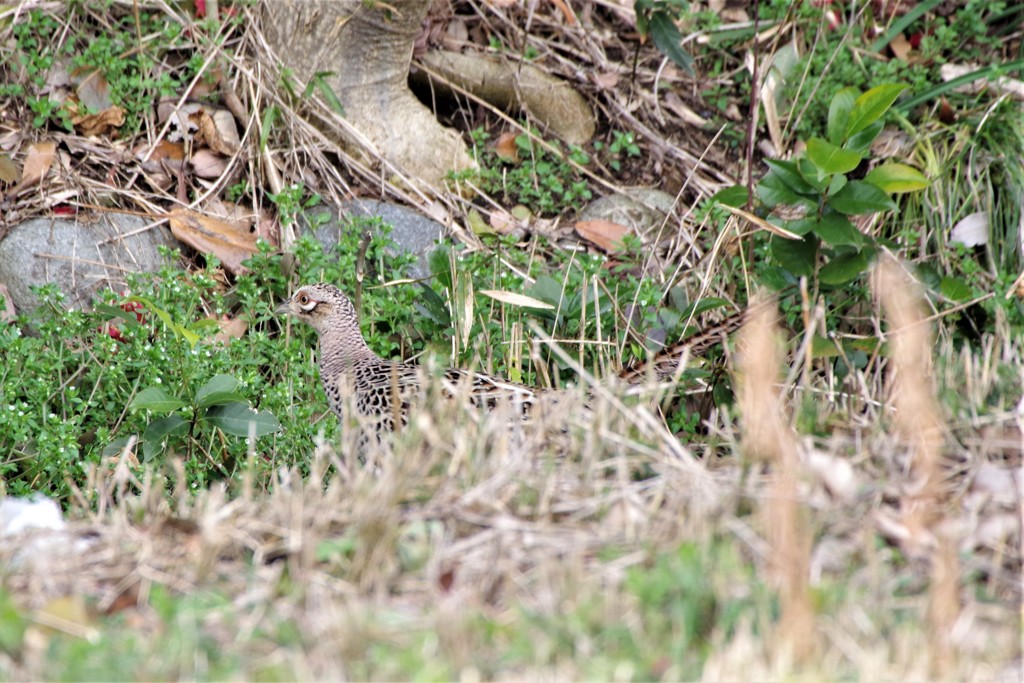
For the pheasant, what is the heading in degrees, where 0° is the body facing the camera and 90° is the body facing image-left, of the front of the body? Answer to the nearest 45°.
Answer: approximately 90°

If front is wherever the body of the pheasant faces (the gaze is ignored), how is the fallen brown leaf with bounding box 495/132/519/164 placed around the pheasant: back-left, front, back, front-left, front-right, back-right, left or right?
right

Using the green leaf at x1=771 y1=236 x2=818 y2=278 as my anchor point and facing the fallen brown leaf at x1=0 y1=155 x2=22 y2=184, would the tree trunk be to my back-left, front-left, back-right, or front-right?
front-right

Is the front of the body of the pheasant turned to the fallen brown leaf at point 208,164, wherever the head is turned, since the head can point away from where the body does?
no

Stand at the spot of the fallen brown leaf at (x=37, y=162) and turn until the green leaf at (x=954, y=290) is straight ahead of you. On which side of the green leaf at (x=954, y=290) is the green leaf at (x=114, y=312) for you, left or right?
right

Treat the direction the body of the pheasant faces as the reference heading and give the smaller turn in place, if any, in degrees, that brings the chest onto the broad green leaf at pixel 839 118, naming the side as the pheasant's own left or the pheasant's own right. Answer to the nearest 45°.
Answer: approximately 180°

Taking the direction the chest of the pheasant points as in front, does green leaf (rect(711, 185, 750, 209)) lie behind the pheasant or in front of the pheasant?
behind

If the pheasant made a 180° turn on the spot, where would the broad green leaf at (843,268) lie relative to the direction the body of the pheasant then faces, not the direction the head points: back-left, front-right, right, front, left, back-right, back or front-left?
front

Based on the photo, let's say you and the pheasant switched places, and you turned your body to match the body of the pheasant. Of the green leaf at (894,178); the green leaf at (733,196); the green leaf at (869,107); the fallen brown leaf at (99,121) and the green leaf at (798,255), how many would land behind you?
4

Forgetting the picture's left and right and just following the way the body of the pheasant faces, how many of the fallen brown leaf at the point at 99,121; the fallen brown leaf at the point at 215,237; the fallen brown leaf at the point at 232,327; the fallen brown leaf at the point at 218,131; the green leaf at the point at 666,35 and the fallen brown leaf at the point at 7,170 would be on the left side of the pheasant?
0

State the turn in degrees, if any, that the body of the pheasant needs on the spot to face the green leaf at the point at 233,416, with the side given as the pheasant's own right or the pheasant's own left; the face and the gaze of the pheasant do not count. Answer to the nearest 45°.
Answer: approximately 45° to the pheasant's own left

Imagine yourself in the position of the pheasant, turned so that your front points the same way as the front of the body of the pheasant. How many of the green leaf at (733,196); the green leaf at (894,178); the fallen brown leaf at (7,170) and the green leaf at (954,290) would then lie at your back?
3

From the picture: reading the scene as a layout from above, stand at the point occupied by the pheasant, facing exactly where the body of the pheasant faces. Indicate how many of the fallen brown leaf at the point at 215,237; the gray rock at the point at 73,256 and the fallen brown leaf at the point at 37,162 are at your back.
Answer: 0

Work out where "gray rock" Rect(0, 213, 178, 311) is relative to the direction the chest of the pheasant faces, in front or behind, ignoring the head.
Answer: in front

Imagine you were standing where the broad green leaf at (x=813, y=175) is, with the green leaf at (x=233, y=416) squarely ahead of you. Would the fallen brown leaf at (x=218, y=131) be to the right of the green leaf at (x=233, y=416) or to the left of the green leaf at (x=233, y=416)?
right

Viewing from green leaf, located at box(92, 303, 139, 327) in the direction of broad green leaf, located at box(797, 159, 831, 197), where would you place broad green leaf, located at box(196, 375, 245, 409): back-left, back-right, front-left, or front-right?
front-right

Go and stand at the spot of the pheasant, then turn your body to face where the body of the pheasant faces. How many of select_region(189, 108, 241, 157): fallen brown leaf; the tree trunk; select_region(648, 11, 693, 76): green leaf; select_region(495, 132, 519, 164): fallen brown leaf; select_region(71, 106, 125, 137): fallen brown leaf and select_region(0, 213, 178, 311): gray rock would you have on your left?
0

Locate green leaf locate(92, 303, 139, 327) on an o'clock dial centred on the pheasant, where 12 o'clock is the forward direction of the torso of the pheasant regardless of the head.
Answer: The green leaf is roughly at 12 o'clock from the pheasant.

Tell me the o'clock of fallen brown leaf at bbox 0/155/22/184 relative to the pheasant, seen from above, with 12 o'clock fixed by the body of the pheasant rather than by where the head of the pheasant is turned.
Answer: The fallen brown leaf is roughly at 1 o'clock from the pheasant.

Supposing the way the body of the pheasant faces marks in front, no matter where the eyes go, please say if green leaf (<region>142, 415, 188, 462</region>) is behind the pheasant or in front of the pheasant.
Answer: in front

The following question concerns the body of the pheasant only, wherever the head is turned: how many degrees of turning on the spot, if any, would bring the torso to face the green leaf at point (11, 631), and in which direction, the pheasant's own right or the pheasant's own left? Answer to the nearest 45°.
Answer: approximately 90° to the pheasant's own left
